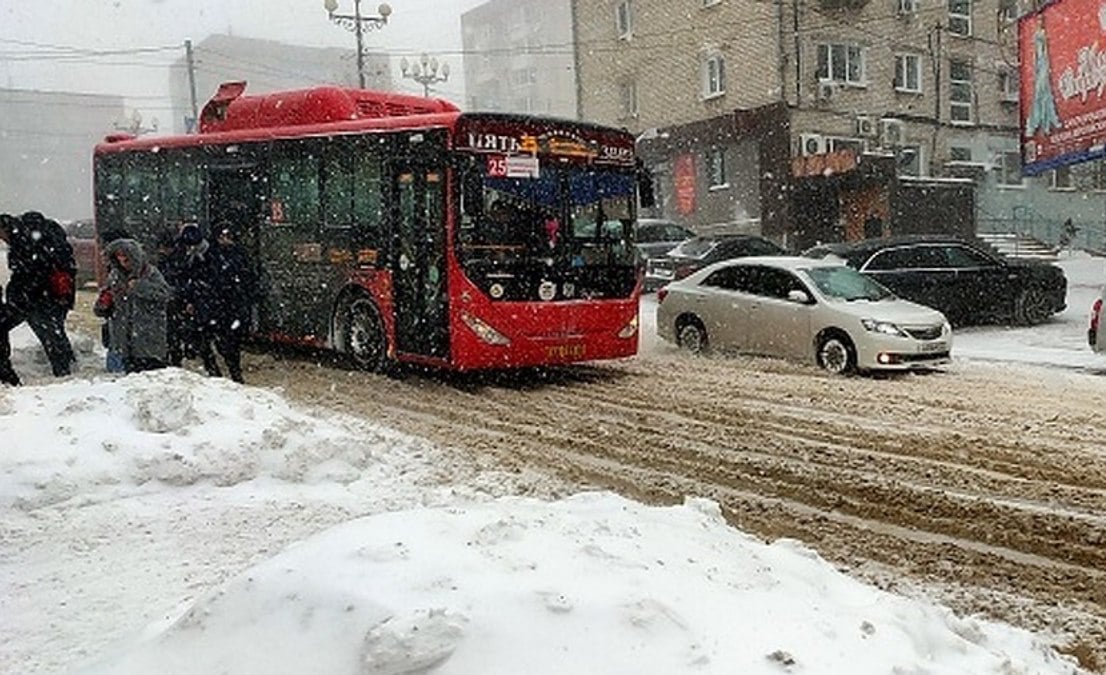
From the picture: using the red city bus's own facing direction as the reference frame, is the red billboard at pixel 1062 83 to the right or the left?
on its left

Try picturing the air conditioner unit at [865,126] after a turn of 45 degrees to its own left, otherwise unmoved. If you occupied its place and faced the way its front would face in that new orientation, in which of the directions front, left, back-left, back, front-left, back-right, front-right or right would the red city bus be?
front-right

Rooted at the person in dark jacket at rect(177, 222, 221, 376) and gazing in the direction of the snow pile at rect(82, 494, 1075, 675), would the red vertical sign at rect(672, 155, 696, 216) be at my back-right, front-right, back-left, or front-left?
back-left

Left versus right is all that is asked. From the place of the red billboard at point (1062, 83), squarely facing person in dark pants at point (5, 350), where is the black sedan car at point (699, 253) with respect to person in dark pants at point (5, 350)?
right

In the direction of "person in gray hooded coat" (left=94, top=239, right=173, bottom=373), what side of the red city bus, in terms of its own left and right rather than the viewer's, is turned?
right

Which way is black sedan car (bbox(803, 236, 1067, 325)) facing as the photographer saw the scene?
facing to the right of the viewer

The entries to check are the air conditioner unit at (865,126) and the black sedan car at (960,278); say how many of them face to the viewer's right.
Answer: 1

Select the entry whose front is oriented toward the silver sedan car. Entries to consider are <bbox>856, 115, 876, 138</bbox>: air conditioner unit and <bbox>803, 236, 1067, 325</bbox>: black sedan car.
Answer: the air conditioner unit

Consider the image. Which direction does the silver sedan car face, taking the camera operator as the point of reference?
facing the viewer and to the right of the viewer

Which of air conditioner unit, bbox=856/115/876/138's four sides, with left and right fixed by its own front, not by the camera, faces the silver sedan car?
front

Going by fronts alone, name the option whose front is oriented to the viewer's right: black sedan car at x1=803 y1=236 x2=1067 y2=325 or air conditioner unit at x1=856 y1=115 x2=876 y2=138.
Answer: the black sedan car

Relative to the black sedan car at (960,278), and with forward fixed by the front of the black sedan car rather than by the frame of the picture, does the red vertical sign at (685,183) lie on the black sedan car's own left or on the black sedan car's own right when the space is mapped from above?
on the black sedan car's own left
